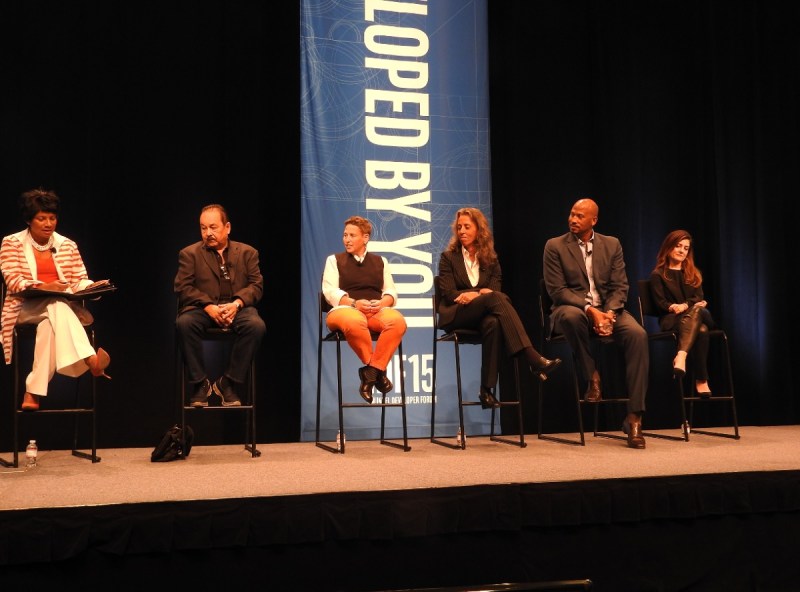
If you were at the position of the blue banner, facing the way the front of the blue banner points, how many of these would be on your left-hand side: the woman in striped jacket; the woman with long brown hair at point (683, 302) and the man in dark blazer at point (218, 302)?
1

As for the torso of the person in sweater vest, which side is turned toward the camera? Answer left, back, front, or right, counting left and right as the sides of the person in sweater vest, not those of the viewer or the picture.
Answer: front

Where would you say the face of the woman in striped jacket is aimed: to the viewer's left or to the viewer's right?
to the viewer's right

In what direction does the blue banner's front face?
toward the camera

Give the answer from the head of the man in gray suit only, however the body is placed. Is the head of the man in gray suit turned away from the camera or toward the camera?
toward the camera

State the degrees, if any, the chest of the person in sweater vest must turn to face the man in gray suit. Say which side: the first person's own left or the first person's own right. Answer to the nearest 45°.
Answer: approximately 90° to the first person's own left

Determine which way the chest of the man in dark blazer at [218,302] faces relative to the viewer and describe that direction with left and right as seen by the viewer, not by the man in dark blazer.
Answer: facing the viewer

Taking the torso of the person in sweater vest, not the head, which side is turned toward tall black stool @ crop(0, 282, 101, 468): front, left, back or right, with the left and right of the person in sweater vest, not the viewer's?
right

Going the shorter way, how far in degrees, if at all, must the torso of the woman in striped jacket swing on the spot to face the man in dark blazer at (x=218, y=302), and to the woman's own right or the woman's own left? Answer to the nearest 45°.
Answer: approximately 45° to the woman's own left

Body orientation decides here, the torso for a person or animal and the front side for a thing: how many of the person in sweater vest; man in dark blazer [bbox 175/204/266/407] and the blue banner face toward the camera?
3

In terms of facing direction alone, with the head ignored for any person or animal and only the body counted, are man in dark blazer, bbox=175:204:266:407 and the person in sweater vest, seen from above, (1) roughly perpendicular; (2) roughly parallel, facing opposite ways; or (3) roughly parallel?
roughly parallel

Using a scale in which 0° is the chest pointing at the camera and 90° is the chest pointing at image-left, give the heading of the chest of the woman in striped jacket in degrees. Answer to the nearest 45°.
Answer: approximately 315°

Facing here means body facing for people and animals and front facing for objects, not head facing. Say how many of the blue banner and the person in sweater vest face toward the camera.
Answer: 2

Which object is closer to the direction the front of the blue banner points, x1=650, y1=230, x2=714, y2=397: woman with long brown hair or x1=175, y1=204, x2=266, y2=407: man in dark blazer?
the man in dark blazer

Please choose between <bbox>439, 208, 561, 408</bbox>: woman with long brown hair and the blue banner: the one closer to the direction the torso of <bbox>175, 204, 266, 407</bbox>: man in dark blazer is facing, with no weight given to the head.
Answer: the woman with long brown hair

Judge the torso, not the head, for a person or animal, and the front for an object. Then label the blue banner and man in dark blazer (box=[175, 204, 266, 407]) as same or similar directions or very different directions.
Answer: same or similar directions

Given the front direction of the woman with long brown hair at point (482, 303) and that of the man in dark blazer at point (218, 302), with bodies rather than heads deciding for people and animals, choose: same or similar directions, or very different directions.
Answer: same or similar directions

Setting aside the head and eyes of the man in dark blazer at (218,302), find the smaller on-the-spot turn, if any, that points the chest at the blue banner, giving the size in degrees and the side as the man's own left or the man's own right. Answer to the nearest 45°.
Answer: approximately 135° to the man's own left

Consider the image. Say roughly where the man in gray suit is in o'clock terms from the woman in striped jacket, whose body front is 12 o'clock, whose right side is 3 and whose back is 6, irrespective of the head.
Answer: The man in gray suit is roughly at 11 o'clock from the woman in striped jacket.
